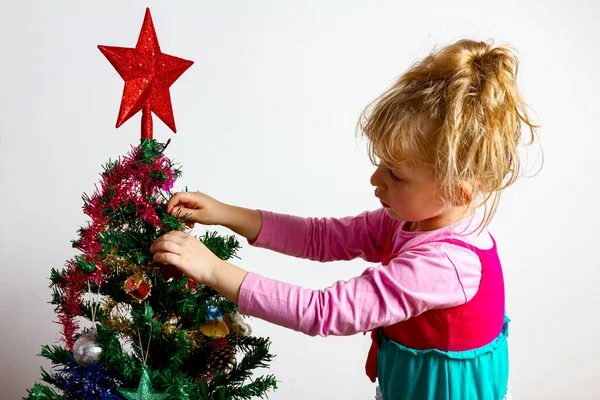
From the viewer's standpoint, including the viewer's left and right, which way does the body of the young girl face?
facing to the left of the viewer

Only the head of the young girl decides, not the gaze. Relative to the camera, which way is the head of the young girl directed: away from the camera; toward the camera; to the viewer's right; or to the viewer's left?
to the viewer's left
